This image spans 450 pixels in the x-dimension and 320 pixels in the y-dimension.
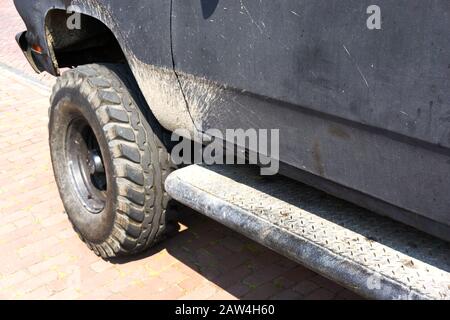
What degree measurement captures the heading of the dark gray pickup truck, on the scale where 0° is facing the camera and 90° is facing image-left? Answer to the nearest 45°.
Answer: approximately 135°
